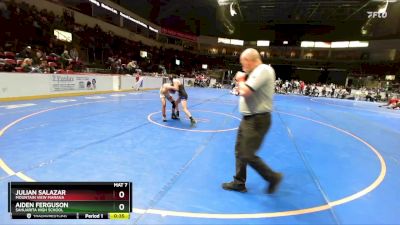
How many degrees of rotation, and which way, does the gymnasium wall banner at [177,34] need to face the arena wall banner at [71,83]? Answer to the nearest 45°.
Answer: approximately 45° to its right

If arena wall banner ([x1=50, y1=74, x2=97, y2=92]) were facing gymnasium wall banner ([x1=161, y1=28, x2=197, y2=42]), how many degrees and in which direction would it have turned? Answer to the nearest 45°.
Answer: approximately 90° to its left

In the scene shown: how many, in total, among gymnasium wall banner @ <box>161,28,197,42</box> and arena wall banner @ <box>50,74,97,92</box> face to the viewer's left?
0

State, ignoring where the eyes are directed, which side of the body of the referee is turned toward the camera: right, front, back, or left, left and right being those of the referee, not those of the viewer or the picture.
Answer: left

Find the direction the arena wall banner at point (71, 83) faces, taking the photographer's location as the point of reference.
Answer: facing the viewer and to the right of the viewer
